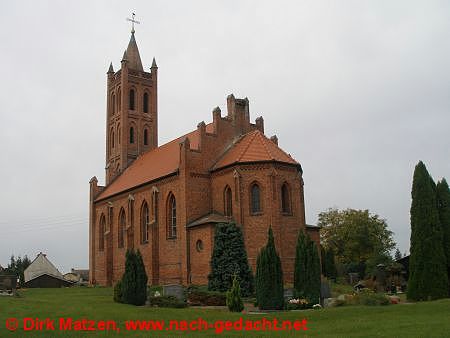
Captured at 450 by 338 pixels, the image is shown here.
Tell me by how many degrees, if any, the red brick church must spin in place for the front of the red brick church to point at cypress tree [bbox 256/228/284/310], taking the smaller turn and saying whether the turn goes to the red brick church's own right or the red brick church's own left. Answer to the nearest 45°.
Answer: approximately 135° to the red brick church's own left

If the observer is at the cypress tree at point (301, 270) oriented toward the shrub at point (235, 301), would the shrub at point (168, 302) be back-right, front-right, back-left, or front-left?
front-right

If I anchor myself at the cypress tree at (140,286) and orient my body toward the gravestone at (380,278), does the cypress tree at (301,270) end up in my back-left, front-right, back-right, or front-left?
front-right

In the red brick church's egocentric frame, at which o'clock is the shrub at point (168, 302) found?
The shrub is roughly at 8 o'clock from the red brick church.

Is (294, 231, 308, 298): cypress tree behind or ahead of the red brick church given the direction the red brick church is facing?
behind

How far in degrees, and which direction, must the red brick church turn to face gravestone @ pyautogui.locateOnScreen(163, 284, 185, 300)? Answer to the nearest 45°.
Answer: approximately 135° to its left

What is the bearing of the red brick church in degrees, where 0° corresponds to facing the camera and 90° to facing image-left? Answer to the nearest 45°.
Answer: approximately 135°

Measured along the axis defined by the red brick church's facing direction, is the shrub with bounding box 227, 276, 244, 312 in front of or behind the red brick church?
behind

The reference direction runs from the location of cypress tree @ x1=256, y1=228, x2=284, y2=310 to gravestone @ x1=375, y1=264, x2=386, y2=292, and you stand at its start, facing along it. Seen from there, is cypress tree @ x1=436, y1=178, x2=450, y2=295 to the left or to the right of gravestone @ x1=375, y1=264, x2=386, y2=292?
right

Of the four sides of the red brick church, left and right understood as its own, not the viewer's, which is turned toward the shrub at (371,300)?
back

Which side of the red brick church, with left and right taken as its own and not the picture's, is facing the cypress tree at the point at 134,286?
left

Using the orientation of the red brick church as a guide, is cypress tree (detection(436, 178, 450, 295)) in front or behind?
behind

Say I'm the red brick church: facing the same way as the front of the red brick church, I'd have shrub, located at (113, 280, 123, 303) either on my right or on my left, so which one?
on my left

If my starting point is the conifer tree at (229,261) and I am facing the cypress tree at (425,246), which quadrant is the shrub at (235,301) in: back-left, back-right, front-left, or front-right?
front-right
